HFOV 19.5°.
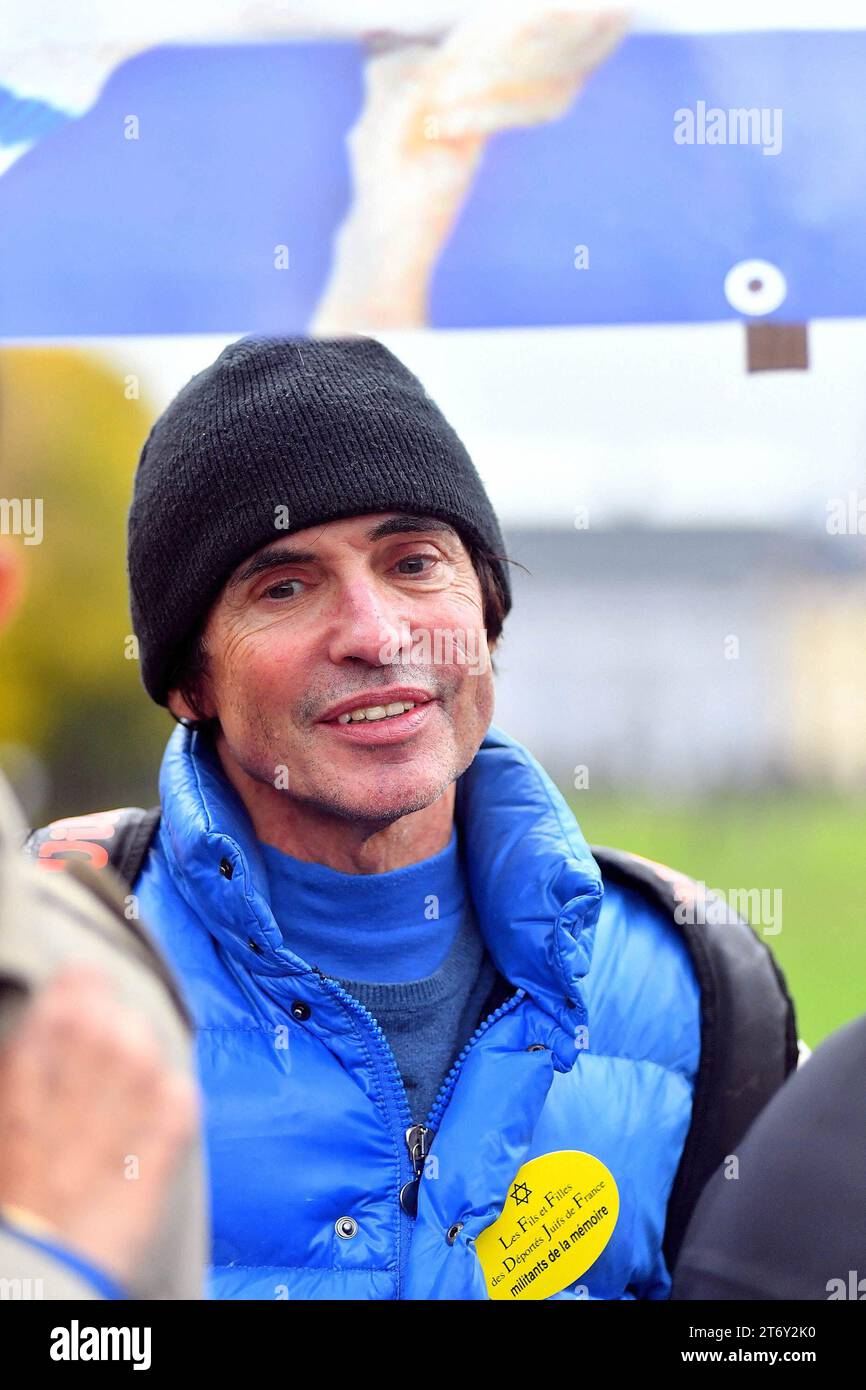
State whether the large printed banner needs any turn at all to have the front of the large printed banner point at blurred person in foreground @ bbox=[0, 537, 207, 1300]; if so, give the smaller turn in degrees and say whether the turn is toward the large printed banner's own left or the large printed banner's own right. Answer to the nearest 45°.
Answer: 0° — it already faces them

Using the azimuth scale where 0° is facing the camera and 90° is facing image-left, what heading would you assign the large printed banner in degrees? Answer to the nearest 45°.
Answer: approximately 0°
